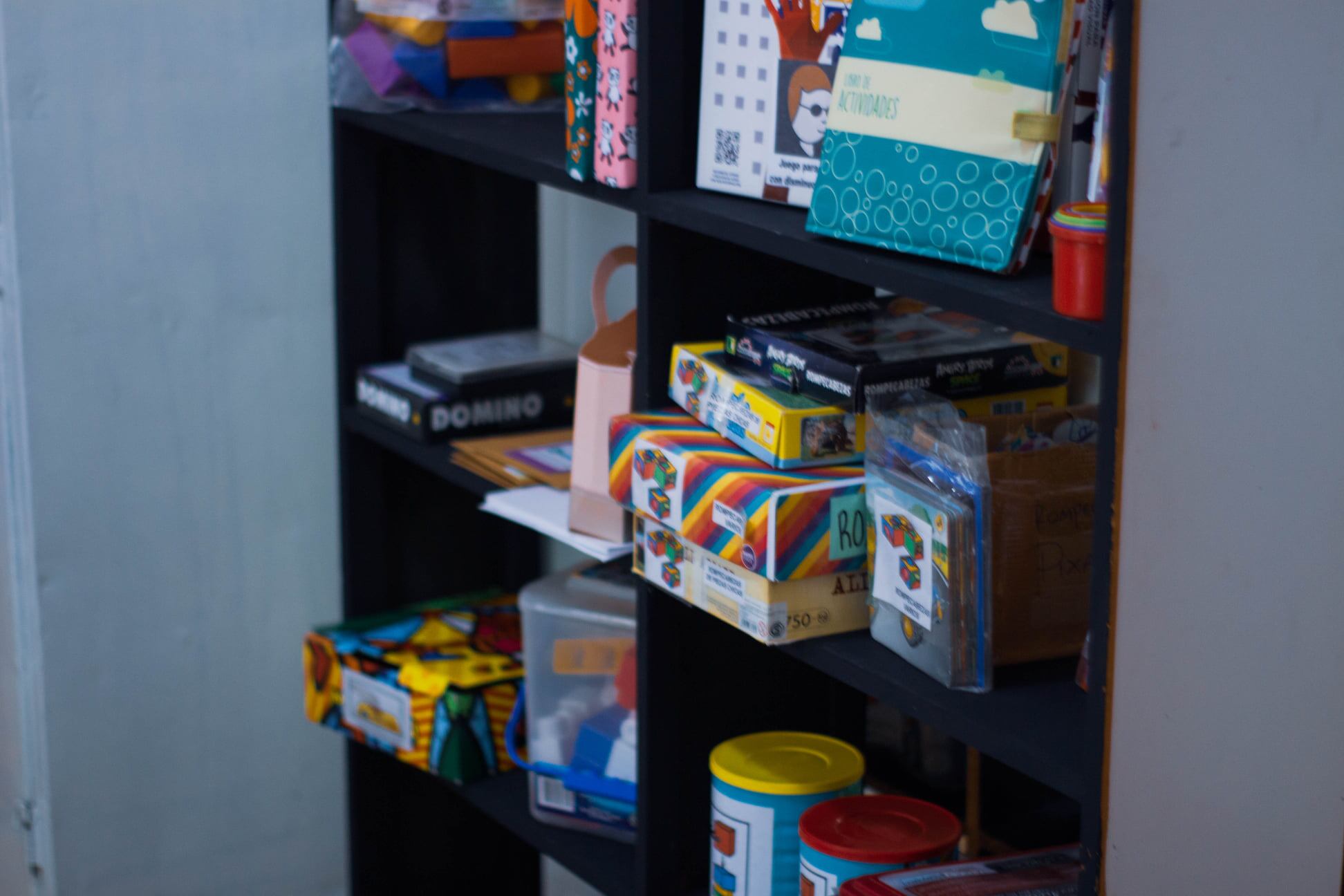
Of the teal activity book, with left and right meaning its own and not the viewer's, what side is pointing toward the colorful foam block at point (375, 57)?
right

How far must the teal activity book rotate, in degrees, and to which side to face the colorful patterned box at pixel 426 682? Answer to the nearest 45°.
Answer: approximately 90° to its right

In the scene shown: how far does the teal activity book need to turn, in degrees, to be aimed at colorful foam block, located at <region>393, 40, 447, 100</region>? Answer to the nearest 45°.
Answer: approximately 90° to its right
